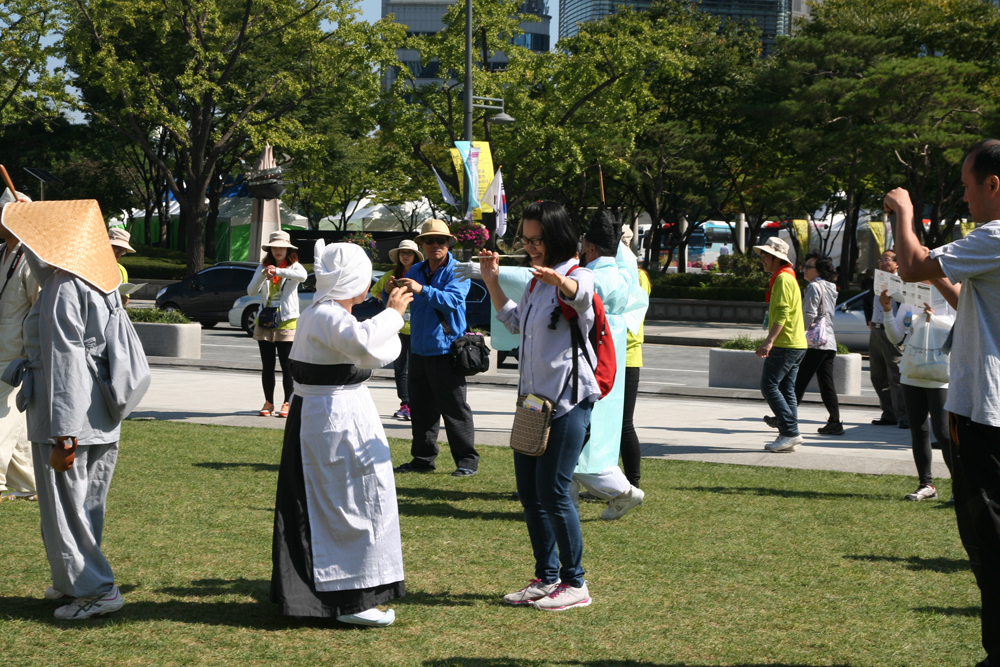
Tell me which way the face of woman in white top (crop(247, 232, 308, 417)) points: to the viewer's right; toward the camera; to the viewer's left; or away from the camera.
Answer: toward the camera

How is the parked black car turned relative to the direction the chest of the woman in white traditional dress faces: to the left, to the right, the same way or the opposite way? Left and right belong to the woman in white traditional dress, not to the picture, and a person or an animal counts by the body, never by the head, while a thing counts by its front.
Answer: the opposite way

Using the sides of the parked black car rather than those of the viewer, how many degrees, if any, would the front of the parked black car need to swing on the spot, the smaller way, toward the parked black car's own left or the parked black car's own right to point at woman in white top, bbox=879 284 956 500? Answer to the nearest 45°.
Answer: approximately 90° to the parked black car's own left

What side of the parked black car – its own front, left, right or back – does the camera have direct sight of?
left

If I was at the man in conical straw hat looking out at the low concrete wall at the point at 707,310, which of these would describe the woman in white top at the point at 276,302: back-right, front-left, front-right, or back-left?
front-left

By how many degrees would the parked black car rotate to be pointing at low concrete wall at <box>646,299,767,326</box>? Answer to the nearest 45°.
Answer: approximately 180°

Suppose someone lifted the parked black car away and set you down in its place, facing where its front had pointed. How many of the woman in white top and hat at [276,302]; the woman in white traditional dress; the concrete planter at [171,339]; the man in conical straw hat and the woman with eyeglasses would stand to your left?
5

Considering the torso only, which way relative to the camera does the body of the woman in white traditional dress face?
to the viewer's right

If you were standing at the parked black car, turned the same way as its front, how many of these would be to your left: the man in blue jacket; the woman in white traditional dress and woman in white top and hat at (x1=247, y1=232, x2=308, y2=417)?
3

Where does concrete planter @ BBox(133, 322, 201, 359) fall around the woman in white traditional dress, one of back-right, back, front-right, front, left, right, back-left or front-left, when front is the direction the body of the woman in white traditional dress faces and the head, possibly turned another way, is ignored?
left

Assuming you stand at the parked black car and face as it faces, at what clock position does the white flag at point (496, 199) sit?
The white flag is roughly at 7 o'clock from the parked black car.

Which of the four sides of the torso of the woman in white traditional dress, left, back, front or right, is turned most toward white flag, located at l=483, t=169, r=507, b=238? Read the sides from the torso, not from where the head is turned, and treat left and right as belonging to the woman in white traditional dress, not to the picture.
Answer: left
